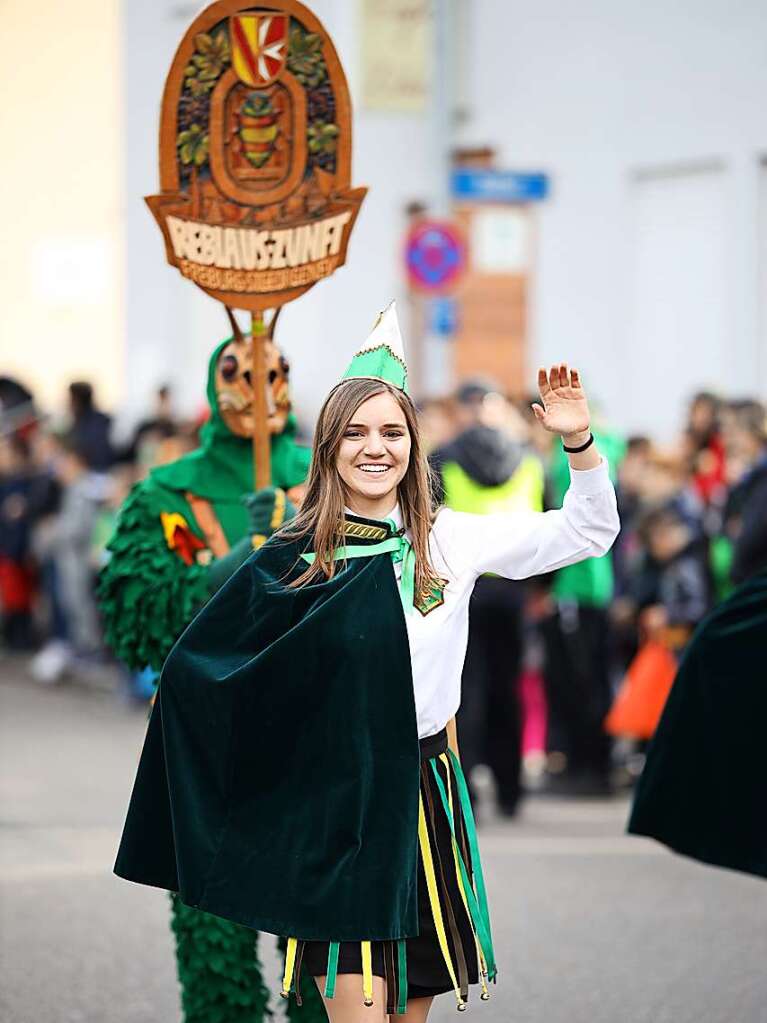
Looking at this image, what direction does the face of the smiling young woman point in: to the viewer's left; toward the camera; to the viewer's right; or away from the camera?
toward the camera

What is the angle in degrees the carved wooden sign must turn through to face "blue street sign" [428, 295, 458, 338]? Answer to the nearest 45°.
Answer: approximately 180°

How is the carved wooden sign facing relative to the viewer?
toward the camera

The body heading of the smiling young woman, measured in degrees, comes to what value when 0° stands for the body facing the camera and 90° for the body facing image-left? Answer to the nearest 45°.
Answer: approximately 0°

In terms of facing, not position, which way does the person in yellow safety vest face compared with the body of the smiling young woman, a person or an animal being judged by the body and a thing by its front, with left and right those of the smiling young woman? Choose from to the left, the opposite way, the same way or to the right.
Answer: the opposite way

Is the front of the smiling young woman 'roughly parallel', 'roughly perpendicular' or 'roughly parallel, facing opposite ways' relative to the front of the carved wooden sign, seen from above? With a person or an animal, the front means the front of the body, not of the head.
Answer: roughly parallel

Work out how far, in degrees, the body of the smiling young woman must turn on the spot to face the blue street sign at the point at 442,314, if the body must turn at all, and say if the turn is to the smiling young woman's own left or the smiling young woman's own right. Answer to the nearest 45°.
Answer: approximately 180°

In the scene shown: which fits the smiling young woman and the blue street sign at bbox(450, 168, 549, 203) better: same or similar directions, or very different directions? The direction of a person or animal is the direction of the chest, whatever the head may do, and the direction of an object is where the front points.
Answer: same or similar directions

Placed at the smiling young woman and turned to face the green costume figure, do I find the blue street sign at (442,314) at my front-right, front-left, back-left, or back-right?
front-right

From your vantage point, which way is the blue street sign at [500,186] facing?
toward the camera

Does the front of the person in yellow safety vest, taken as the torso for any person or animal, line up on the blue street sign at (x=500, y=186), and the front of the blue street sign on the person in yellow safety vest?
yes

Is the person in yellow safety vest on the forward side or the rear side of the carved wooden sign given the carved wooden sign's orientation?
on the rear side

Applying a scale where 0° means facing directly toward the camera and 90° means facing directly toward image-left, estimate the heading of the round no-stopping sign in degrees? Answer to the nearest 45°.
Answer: approximately 0°

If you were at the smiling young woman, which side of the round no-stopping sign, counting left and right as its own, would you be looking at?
front

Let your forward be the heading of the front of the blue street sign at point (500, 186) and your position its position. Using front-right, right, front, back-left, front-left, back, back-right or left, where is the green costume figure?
front
